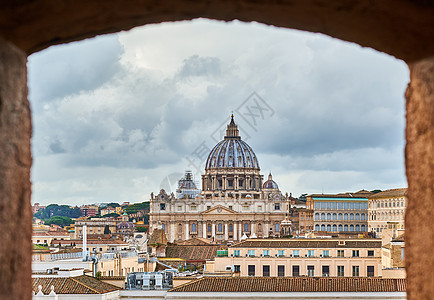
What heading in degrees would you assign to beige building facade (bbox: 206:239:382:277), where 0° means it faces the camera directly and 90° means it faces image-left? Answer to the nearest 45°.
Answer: approximately 0°
